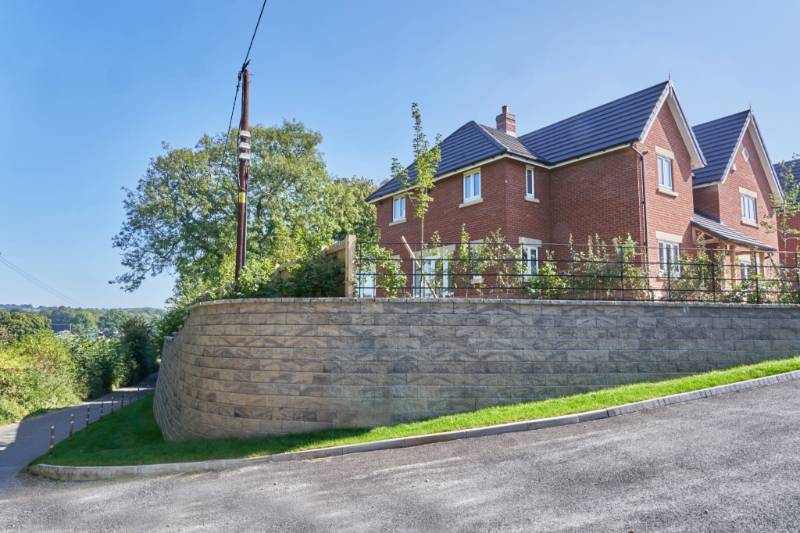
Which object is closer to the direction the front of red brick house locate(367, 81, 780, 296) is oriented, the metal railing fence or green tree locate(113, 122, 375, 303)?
the metal railing fence

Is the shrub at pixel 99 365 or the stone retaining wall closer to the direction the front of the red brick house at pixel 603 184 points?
the stone retaining wall

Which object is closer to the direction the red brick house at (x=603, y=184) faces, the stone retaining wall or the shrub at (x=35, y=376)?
the stone retaining wall

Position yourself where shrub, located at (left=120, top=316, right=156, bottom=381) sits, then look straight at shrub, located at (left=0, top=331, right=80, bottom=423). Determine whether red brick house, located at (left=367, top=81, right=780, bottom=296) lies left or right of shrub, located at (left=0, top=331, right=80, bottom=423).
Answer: left

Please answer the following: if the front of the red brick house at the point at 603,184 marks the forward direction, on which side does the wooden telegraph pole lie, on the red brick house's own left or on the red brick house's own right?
on the red brick house's own right

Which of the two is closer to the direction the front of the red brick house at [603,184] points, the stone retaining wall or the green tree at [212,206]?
the stone retaining wall
